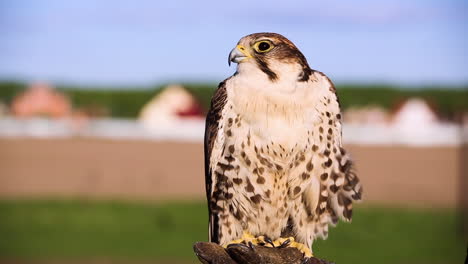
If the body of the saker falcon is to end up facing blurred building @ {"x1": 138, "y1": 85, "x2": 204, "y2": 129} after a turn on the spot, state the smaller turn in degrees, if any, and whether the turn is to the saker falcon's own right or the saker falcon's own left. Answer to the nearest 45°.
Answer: approximately 180°

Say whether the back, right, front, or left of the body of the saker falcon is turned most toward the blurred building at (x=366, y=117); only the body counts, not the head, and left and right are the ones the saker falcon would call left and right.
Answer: back

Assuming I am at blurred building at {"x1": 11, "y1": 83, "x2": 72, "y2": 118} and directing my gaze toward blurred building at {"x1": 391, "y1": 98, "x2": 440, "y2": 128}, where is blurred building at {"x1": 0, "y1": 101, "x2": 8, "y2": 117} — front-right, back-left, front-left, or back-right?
back-left

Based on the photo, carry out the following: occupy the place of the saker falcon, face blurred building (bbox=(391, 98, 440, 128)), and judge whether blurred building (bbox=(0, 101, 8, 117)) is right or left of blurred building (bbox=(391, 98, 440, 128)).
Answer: left

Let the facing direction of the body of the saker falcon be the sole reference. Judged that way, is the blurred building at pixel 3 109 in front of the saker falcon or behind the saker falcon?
behind

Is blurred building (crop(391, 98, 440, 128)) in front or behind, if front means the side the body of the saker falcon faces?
behind

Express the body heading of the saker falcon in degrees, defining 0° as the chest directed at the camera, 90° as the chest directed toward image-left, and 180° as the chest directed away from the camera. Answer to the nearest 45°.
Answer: approximately 0°
